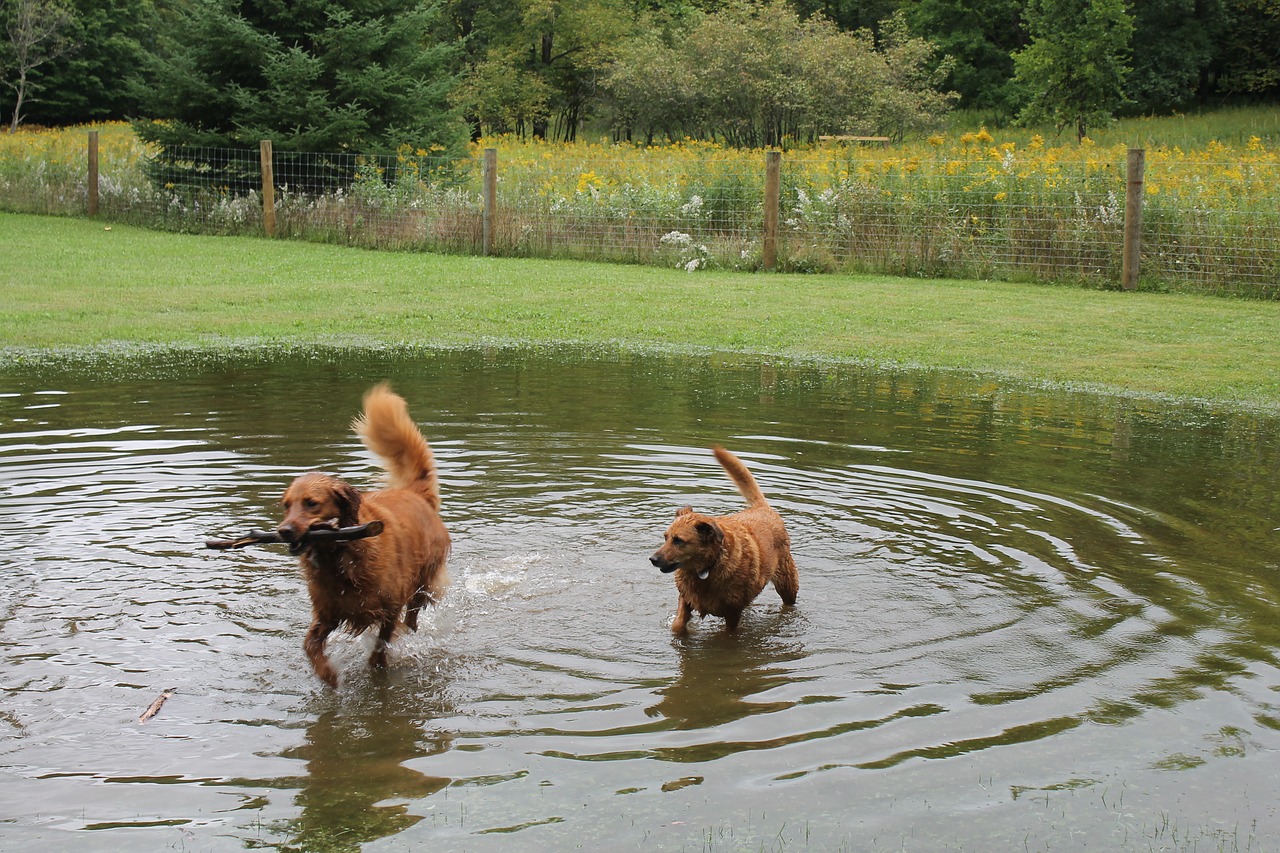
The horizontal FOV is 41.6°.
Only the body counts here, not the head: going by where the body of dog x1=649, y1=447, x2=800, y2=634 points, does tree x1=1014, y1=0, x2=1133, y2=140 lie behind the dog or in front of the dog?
behind

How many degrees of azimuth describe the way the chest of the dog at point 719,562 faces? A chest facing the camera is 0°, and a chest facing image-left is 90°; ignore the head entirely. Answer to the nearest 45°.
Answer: approximately 45°

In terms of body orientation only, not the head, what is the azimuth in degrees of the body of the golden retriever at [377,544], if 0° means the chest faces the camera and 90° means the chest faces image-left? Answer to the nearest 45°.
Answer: approximately 45°

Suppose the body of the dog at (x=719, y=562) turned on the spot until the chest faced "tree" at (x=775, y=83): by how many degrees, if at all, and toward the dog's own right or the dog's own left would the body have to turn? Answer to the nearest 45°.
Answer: approximately 135° to the dog's own right

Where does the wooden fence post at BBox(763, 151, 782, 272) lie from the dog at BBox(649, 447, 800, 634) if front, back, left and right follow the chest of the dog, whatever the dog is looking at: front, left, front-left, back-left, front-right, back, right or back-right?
back-right

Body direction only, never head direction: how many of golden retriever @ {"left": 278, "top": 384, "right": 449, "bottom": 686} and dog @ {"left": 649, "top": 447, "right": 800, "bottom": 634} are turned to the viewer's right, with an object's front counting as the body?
0

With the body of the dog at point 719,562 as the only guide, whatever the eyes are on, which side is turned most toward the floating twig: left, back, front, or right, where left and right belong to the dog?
front

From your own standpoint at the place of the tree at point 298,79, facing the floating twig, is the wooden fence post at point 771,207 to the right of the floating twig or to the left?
left

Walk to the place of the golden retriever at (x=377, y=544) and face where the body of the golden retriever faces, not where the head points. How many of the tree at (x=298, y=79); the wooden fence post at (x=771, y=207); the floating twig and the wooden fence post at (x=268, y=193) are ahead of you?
1

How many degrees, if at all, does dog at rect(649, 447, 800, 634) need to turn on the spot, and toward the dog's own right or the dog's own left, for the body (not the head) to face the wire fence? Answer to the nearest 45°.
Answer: approximately 135° to the dog's own right

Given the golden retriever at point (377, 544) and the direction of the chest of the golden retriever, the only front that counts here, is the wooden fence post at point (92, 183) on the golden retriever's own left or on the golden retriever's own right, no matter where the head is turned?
on the golden retriever's own right

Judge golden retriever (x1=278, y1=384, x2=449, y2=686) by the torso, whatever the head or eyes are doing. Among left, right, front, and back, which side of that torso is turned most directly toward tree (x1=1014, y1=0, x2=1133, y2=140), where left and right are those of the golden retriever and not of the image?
back

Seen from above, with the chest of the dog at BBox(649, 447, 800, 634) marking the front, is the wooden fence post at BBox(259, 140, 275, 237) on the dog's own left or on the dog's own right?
on the dog's own right

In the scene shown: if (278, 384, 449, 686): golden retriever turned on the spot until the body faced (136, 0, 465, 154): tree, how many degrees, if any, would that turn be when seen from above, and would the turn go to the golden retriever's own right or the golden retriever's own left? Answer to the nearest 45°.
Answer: approximately 135° to the golden retriever's own right
